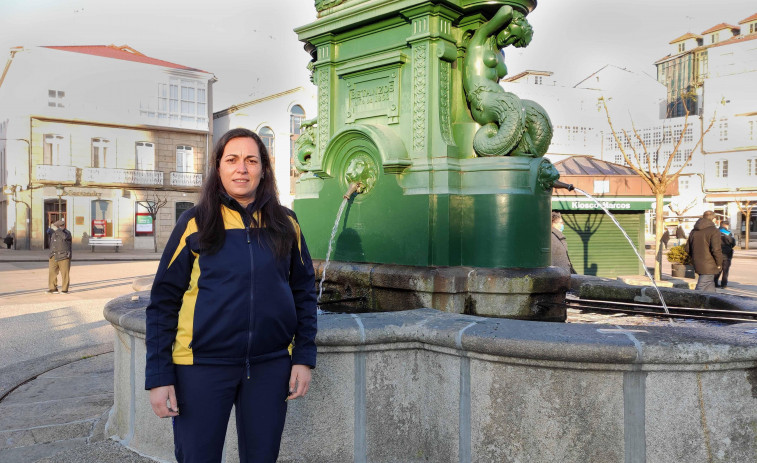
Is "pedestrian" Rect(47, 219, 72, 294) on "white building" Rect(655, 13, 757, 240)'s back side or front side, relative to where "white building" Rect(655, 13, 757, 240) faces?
on the front side

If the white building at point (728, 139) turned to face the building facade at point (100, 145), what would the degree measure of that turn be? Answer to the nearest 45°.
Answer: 0° — it already faces it

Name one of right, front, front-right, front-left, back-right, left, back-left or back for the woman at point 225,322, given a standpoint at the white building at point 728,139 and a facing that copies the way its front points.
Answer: front-left

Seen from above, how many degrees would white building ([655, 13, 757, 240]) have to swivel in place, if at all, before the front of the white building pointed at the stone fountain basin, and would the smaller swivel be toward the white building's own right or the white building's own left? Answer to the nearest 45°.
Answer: approximately 45° to the white building's own left

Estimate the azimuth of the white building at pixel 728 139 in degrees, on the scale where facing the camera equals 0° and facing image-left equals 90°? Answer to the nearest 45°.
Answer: approximately 45°

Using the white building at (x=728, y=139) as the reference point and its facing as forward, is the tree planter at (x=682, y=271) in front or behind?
in front

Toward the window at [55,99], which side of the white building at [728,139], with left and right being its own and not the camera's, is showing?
front

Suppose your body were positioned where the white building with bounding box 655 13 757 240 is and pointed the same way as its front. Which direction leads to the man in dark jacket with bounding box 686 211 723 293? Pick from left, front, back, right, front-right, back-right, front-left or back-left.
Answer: front-left
